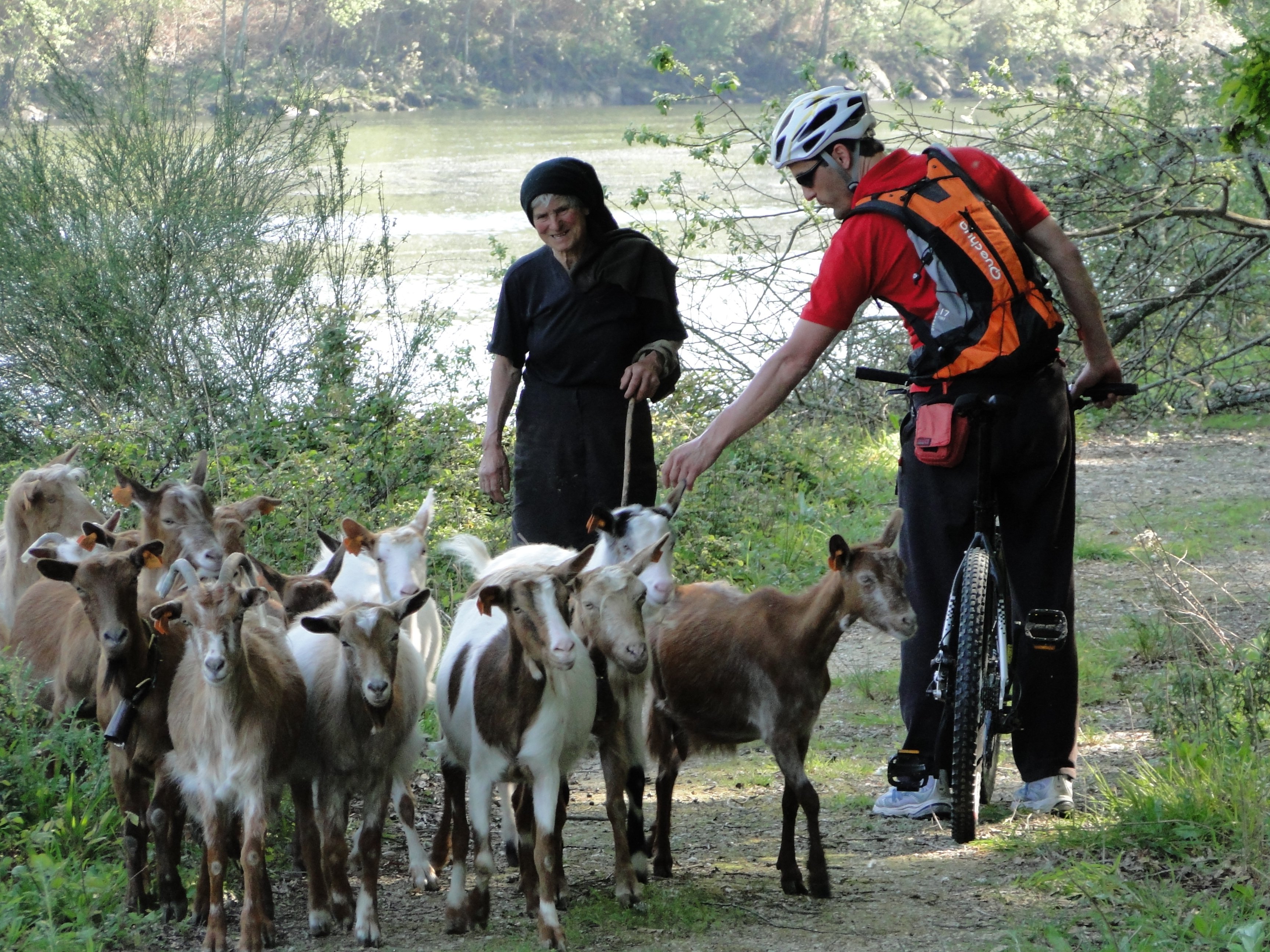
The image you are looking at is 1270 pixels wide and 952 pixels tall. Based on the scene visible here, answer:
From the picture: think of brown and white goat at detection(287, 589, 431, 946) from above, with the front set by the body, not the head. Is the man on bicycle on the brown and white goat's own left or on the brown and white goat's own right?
on the brown and white goat's own left

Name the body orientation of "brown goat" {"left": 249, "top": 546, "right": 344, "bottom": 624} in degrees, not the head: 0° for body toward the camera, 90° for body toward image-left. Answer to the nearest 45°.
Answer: approximately 0°

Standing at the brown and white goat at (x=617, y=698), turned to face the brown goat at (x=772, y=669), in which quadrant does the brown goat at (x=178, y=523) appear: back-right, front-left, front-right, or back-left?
back-left

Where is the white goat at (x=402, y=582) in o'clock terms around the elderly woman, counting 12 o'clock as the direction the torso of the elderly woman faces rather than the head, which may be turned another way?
The white goat is roughly at 2 o'clock from the elderly woman.

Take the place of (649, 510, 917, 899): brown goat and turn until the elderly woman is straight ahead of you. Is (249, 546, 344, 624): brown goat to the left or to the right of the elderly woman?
left

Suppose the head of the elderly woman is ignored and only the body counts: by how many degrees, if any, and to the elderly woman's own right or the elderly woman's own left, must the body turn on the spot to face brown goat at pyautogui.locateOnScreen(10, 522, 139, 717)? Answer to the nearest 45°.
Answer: approximately 90° to the elderly woman's own right

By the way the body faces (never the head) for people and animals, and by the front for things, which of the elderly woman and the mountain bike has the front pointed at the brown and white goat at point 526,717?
the elderly woman

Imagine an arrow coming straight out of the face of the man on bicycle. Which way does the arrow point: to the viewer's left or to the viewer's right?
to the viewer's left
